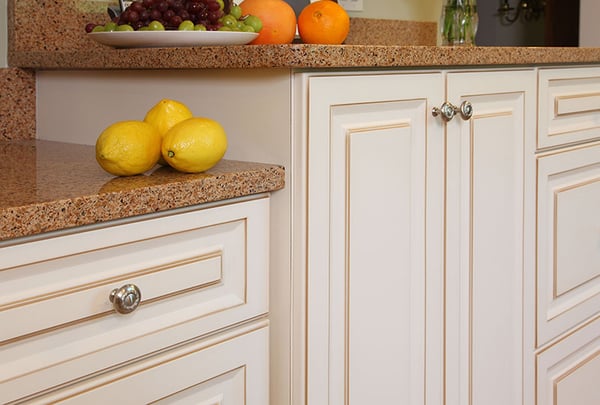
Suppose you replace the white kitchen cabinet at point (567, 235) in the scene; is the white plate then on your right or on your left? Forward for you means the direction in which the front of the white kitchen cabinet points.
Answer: on your right

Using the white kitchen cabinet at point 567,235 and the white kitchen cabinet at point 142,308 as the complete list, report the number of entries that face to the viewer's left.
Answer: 0

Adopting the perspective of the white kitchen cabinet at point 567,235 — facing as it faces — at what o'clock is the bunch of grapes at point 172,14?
The bunch of grapes is roughly at 3 o'clock from the white kitchen cabinet.

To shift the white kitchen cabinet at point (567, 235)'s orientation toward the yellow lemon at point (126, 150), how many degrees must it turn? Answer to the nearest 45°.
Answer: approximately 90° to its right

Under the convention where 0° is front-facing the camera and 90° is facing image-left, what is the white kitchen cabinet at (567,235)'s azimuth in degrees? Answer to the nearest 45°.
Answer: approximately 315°

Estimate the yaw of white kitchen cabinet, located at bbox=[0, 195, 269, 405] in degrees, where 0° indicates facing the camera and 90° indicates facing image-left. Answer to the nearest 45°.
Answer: approximately 315°

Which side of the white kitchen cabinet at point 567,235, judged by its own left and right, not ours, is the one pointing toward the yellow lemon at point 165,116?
right
